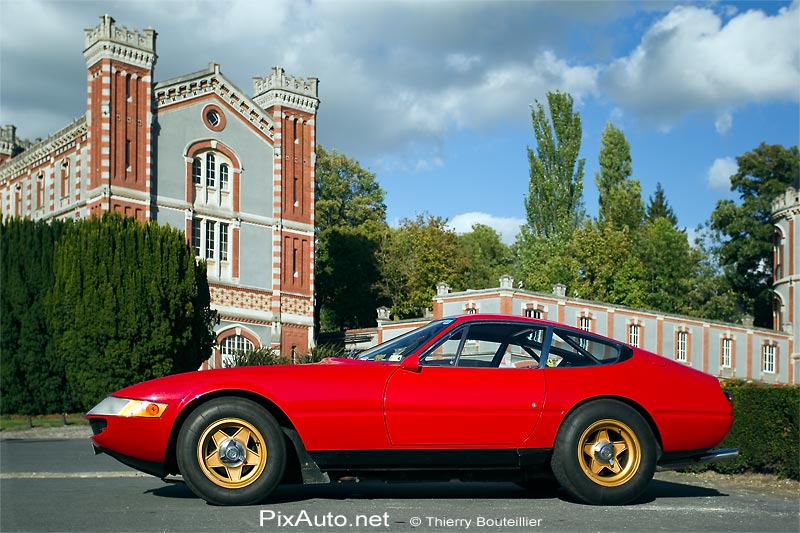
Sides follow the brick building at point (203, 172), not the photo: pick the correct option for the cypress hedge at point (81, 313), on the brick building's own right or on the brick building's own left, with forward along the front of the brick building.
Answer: on the brick building's own right

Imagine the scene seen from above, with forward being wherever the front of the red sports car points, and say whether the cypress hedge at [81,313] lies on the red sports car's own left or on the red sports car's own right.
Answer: on the red sports car's own right

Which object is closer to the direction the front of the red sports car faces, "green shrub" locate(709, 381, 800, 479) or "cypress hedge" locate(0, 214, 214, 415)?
the cypress hedge

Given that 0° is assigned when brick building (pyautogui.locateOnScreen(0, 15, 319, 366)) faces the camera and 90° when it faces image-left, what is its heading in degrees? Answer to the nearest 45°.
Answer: approximately 315°

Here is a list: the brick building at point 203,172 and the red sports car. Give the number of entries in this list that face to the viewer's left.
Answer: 1

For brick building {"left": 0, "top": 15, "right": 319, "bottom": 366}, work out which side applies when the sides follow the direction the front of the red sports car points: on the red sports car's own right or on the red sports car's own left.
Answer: on the red sports car's own right

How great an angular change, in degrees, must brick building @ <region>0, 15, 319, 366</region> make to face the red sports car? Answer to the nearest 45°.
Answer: approximately 45° to its right

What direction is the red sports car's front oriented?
to the viewer's left

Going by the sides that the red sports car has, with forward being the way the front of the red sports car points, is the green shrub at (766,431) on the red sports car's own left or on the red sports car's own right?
on the red sports car's own right

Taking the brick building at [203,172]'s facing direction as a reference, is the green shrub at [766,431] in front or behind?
in front
